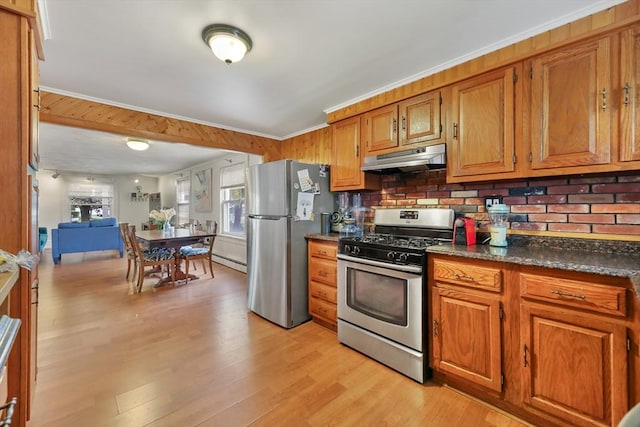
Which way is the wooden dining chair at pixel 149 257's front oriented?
to the viewer's right

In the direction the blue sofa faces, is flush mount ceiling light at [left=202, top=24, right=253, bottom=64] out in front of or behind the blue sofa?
behind

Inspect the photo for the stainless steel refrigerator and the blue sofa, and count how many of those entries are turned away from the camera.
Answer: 1

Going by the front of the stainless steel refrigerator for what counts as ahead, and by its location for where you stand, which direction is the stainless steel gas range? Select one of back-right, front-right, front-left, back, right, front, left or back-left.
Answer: left

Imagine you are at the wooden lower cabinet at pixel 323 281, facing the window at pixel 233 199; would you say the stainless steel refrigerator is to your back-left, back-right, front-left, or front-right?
front-left

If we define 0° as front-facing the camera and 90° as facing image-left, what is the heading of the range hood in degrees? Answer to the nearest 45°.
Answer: approximately 45°

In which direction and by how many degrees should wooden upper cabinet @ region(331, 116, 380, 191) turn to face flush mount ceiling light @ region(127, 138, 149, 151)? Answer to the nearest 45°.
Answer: approximately 45° to its right

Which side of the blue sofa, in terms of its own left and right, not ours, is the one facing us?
back

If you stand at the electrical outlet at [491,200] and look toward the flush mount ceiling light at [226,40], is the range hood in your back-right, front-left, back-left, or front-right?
front-right

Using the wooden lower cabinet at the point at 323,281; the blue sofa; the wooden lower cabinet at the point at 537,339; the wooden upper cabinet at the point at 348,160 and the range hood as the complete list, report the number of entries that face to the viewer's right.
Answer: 0

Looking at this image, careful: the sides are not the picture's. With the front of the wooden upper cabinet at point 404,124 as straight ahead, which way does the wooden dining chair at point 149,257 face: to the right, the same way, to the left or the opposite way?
the opposite way

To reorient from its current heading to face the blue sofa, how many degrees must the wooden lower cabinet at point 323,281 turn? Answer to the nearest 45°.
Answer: approximately 90° to its right

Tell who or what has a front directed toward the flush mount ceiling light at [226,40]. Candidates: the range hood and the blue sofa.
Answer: the range hood

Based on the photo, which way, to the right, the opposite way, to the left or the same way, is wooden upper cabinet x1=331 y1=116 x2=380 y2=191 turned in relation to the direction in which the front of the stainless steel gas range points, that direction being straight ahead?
the same way

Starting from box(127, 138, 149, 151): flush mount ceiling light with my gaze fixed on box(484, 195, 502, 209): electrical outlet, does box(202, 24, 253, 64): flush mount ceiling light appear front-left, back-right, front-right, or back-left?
front-right

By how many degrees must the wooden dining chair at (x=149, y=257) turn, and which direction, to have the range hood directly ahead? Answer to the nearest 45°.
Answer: approximately 45° to its right
